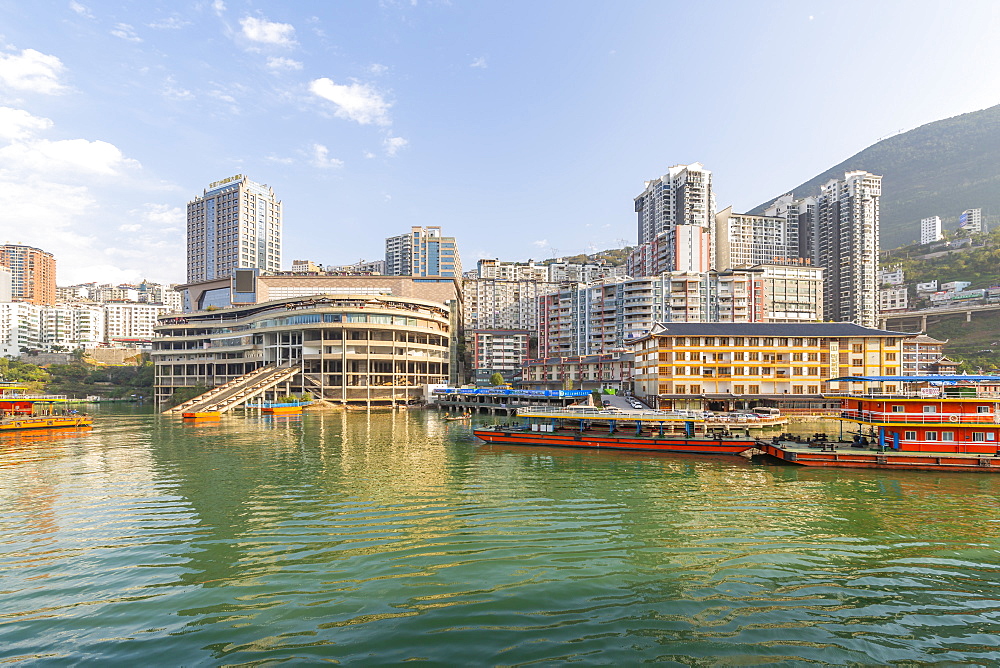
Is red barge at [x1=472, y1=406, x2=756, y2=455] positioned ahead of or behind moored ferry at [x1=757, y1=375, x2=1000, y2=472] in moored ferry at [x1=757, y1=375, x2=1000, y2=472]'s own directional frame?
ahead

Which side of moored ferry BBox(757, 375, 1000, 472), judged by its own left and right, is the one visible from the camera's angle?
left
